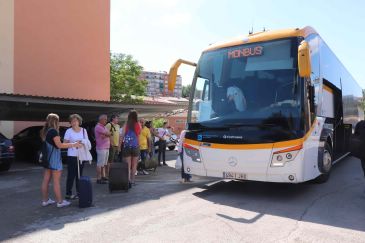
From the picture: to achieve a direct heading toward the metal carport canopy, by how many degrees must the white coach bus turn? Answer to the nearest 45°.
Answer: approximately 90° to its right

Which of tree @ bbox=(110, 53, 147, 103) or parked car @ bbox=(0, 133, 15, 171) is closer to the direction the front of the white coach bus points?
the parked car

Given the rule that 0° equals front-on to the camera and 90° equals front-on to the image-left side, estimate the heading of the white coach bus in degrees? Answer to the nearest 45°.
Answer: approximately 45°

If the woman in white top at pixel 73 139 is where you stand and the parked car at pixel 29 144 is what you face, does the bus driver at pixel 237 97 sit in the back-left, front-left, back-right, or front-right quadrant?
back-right

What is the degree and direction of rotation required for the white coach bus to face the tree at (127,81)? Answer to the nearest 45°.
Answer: approximately 90° to its right

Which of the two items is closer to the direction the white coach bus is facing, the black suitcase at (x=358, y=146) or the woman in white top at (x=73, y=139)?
the woman in white top

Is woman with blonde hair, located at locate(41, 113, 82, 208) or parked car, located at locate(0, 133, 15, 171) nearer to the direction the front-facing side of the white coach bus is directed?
the woman with blonde hair

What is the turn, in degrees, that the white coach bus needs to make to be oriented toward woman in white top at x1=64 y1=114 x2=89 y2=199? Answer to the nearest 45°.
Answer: approximately 45° to its right

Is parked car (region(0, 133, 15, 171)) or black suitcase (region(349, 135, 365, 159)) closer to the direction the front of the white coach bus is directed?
the parked car

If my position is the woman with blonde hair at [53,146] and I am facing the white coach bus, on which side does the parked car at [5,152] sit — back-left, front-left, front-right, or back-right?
back-left

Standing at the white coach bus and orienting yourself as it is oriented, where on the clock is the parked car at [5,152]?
The parked car is roughly at 2 o'clock from the white coach bus.

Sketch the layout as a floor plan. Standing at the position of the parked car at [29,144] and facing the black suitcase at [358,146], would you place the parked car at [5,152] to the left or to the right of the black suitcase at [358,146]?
right
